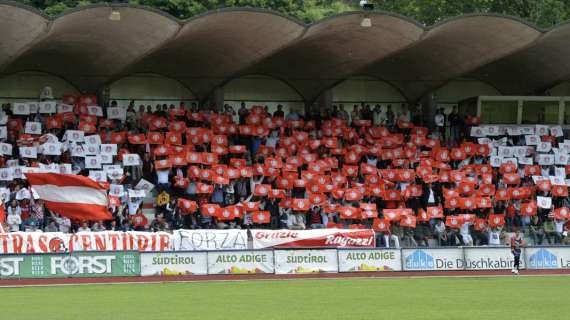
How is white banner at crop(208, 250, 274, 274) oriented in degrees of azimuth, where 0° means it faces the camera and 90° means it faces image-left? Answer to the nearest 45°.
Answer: approximately 0°

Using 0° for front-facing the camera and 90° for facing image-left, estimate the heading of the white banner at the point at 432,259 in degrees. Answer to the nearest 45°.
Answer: approximately 0°

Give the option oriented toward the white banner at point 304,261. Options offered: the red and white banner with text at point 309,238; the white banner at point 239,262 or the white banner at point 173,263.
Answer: the red and white banner with text

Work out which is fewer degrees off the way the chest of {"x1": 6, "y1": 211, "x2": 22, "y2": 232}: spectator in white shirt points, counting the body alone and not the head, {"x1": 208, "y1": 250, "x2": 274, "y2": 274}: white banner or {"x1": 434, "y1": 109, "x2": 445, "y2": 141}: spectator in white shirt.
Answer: the white banner

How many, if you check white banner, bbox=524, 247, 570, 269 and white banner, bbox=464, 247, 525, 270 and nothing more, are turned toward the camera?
2

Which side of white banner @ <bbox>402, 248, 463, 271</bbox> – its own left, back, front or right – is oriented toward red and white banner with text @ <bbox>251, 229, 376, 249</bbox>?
right
